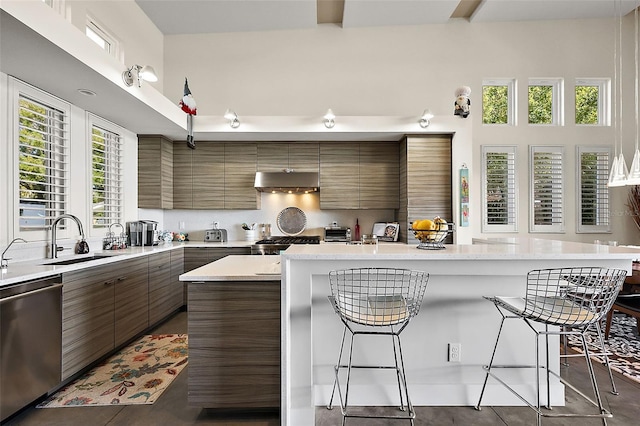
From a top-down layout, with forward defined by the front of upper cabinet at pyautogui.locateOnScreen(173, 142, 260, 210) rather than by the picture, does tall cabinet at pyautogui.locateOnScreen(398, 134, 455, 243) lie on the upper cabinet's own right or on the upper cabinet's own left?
on the upper cabinet's own left

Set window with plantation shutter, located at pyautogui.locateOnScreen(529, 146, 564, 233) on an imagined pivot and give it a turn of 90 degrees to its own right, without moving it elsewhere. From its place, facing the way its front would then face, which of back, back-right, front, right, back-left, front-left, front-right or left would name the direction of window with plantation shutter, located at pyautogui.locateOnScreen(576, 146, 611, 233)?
back-right

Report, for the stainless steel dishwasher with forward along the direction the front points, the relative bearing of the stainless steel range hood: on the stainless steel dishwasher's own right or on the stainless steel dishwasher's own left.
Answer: on the stainless steel dishwasher's own left

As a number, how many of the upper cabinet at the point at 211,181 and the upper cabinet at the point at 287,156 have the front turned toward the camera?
2

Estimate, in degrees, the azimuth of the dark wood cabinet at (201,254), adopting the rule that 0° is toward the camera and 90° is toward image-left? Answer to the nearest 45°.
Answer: approximately 0°
